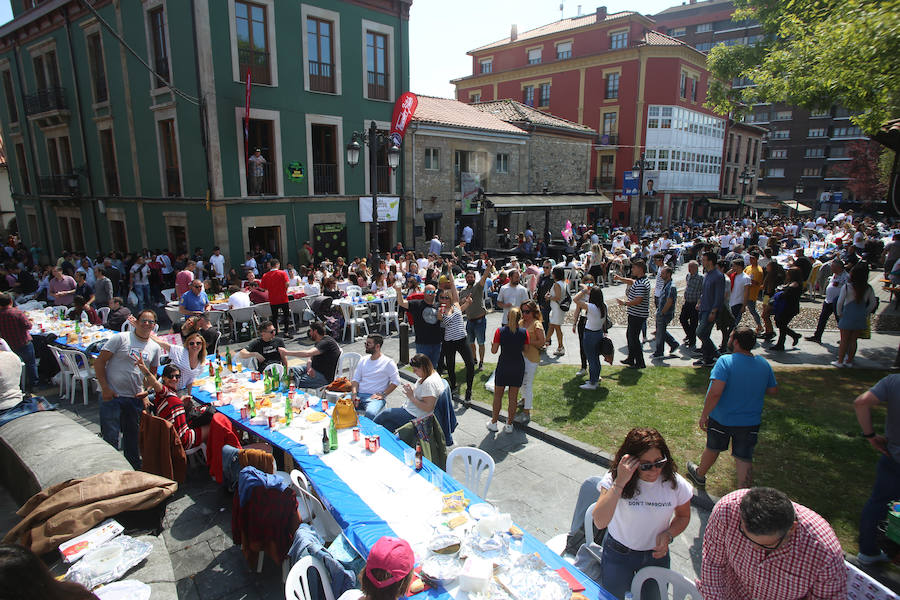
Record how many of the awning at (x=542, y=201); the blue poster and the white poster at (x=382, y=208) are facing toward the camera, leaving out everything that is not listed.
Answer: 3

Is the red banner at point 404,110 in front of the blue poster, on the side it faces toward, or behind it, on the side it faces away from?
in front

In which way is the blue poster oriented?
toward the camera

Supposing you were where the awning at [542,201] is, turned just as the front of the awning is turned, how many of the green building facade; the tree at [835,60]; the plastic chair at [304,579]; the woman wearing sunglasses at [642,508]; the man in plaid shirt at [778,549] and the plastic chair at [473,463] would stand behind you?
0

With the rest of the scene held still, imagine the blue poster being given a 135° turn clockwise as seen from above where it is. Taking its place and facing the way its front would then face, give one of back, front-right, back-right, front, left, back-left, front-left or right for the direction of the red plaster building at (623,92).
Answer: front-right

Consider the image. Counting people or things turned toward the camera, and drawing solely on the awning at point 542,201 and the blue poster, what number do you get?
2

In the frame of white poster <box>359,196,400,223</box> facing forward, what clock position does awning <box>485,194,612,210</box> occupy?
The awning is roughly at 8 o'clock from the white poster.

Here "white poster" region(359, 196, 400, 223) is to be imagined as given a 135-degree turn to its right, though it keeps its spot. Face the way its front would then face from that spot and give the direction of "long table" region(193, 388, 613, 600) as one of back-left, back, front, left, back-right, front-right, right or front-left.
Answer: back-left

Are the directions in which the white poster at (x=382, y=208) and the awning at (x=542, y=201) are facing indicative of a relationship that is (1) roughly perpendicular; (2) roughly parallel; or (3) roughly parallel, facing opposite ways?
roughly parallel

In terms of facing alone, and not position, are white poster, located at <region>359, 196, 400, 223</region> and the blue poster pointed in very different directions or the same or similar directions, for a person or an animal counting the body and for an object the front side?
same or similar directions

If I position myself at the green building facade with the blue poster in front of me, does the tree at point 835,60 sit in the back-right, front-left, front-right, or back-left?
front-right

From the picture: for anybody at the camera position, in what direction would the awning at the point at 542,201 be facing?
facing the viewer

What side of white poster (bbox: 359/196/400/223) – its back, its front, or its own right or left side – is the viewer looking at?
front

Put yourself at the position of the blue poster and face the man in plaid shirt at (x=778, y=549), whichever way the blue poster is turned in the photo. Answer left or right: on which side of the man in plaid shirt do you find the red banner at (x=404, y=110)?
right

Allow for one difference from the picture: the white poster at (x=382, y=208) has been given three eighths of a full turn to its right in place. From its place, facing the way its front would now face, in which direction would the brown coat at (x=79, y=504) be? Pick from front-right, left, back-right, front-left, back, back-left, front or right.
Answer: back-left

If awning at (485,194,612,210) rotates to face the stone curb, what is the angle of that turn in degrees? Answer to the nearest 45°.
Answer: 0° — it already faces it

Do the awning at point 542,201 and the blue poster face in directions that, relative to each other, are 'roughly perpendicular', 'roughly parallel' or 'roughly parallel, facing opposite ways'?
roughly parallel

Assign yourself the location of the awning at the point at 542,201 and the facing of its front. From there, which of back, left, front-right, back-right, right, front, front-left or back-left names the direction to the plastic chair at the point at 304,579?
front

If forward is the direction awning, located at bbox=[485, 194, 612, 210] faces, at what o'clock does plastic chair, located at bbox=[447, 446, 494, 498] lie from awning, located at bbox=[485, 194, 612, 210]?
The plastic chair is roughly at 12 o'clock from the awning.

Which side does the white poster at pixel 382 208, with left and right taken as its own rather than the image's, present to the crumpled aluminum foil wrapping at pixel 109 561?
front

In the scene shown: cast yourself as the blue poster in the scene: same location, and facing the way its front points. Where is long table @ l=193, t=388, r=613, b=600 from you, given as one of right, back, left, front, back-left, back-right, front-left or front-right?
front

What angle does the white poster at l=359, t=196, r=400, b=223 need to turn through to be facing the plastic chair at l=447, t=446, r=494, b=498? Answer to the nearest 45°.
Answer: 0° — it already faces it

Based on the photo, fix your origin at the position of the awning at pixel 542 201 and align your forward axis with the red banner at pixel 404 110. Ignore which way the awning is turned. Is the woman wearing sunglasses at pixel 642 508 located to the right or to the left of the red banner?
left
